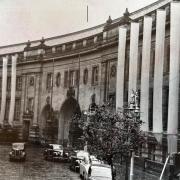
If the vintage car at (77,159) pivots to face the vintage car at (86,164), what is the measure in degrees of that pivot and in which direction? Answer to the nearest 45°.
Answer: approximately 45° to its left

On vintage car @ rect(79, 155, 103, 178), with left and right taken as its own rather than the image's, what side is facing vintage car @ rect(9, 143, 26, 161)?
right

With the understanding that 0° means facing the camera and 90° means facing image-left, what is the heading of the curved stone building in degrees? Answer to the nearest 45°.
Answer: approximately 45°

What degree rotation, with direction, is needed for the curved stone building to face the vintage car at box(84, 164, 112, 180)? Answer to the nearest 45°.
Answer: approximately 45° to its left

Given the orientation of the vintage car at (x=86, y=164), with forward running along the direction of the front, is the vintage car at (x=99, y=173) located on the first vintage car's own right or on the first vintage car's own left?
on the first vintage car's own left

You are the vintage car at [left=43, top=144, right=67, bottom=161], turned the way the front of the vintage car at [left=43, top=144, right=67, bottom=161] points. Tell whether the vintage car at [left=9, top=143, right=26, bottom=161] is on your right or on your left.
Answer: on your right

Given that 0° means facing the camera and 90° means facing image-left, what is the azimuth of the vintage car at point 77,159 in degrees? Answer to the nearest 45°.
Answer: approximately 45°

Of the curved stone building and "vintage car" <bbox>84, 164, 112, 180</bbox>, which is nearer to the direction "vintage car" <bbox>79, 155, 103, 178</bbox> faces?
the vintage car

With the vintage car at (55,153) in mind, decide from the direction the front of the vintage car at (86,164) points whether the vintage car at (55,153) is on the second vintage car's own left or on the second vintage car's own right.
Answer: on the second vintage car's own right
